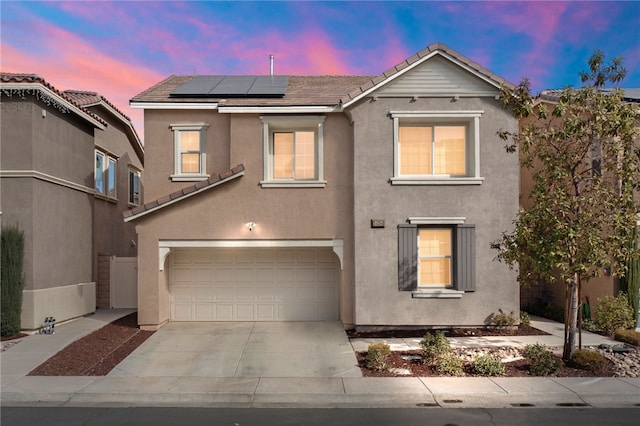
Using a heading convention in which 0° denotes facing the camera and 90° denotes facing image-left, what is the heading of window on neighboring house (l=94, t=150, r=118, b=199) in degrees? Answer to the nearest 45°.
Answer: approximately 315°

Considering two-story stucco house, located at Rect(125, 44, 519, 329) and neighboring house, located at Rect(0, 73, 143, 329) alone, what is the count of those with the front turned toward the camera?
2

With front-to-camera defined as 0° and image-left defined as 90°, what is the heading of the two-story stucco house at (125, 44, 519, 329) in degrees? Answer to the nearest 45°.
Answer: approximately 0°

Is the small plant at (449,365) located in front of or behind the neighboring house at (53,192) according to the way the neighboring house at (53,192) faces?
in front

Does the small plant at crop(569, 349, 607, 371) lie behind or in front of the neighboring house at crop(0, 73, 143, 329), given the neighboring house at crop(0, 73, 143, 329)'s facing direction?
in front

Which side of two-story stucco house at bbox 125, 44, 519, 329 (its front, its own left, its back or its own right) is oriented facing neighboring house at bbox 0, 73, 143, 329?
right

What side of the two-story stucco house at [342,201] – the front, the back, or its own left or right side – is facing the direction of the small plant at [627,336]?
left

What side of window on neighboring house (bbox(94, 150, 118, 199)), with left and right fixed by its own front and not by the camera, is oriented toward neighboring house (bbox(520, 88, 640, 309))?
front

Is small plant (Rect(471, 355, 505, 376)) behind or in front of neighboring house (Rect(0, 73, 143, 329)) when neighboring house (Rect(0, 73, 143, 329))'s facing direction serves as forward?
in front

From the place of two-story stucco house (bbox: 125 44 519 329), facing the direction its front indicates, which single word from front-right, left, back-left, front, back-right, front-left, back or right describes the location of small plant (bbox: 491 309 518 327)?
left

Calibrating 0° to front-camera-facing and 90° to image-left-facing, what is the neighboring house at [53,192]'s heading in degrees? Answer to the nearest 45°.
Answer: approximately 0°

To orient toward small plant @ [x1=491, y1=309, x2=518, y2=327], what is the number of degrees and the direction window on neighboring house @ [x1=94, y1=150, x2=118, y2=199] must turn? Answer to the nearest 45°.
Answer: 0° — it already faces it
